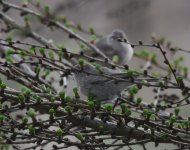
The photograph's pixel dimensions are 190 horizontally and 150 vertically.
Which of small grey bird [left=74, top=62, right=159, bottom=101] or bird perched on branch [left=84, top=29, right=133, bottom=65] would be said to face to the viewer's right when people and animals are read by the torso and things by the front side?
the bird perched on branch

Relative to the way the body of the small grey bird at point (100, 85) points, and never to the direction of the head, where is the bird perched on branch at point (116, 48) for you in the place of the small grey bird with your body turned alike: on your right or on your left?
on your right

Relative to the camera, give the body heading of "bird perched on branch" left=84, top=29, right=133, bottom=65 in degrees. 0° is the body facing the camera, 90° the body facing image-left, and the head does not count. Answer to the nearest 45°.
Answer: approximately 270°

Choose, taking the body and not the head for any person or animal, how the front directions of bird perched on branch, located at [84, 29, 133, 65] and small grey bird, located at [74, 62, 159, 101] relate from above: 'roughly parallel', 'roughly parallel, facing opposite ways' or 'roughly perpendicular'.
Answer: roughly parallel, facing opposite ways

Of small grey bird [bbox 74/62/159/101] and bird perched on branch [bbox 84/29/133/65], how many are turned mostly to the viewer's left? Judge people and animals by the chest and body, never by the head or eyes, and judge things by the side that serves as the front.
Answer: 1

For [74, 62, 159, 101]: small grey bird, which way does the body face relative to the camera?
to the viewer's left

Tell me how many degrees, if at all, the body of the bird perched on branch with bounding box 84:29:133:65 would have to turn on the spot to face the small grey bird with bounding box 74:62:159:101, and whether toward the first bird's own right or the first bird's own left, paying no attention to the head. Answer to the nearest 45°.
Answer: approximately 90° to the first bird's own right
